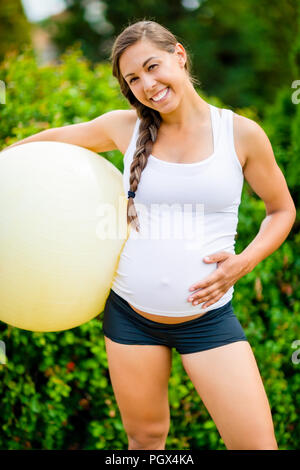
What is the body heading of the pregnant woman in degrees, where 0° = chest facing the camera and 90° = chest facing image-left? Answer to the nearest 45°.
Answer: approximately 0°
